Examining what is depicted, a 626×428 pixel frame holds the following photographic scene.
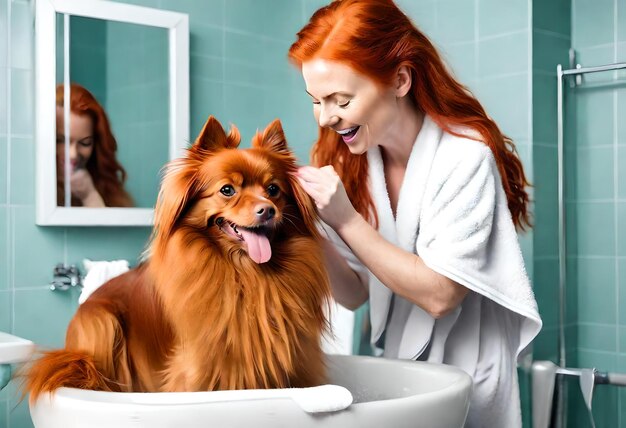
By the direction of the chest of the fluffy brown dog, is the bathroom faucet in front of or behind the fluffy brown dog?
behind

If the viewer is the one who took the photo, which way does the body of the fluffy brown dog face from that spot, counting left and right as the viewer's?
facing the viewer and to the right of the viewer

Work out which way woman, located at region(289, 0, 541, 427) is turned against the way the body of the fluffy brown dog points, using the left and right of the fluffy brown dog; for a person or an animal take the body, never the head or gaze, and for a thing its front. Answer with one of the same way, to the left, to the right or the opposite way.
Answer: to the right

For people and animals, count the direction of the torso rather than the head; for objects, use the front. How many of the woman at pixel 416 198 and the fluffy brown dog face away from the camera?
0

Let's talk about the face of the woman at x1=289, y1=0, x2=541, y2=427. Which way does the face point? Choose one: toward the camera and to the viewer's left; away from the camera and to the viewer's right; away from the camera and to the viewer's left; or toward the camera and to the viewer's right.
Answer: toward the camera and to the viewer's left

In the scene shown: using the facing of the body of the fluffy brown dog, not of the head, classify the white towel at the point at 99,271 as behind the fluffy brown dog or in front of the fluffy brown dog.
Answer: behind

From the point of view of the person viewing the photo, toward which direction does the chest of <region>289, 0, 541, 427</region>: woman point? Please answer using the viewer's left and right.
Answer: facing the viewer and to the left of the viewer
